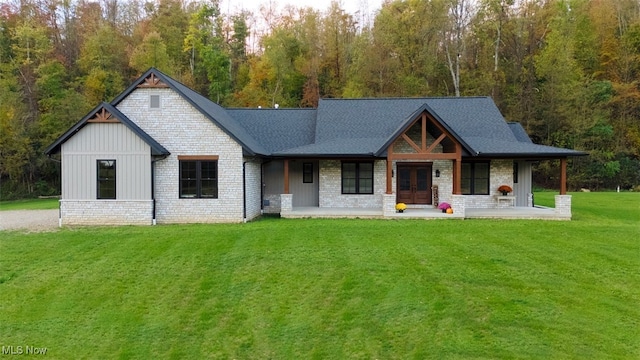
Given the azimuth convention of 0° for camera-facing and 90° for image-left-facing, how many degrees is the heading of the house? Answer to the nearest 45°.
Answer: approximately 0°
